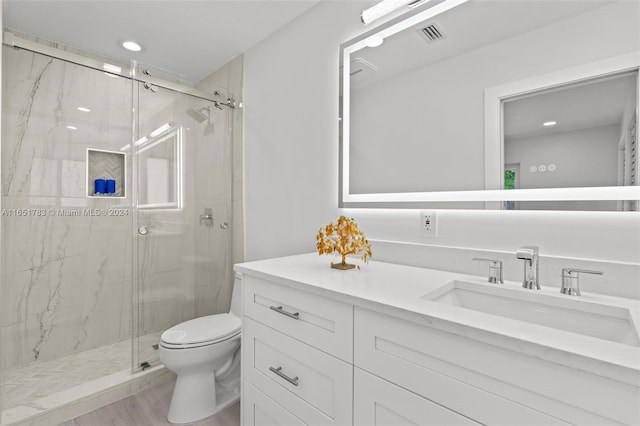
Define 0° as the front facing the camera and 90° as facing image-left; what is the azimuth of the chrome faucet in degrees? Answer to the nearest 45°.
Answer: approximately 45°

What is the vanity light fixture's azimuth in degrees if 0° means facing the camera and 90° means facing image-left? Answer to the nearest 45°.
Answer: approximately 45°

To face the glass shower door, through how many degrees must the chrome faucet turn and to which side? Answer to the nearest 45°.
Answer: approximately 45° to its right
